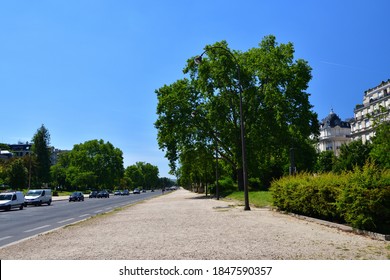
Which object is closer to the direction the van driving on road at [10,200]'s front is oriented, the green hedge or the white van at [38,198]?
the green hedge

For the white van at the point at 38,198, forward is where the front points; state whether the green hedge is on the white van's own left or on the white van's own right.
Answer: on the white van's own left

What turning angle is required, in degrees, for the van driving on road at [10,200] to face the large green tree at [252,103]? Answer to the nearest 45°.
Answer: approximately 135° to its left

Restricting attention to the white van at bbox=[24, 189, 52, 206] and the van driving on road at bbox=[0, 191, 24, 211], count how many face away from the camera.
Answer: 0

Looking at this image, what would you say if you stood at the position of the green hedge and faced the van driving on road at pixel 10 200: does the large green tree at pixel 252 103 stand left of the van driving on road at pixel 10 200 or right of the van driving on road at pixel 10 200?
right

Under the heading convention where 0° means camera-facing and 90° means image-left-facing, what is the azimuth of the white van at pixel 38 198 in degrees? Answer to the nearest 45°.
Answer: approximately 45°

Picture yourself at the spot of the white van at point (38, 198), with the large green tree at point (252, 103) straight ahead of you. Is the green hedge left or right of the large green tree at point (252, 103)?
right

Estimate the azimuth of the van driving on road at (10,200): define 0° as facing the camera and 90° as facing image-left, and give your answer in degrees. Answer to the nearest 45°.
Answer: approximately 45°

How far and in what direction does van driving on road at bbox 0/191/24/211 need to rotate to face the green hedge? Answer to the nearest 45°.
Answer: approximately 45° to its left
